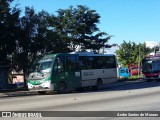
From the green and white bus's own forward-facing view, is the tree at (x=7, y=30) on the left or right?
on its right

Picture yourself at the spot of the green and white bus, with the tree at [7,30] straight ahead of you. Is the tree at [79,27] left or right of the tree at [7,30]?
right

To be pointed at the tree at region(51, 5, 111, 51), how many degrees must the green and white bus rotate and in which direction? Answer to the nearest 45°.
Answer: approximately 135° to its right

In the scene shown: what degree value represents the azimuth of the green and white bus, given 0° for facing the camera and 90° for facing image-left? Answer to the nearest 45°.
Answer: approximately 45°
